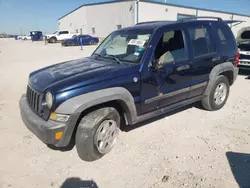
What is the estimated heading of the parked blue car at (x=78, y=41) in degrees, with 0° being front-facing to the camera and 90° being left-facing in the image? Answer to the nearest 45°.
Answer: approximately 90°

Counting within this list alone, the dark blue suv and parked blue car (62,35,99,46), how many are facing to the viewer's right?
0

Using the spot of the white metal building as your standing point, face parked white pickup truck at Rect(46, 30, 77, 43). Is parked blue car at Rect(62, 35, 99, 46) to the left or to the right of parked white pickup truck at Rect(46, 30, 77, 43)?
left

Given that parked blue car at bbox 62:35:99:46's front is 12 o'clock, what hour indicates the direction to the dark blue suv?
The dark blue suv is roughly at 9 o'clock from the parked blue car.

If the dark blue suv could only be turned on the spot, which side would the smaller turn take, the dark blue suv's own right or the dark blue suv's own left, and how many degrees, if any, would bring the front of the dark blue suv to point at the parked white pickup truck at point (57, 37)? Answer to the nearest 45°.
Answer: approximately 135° to the dark blue suv's own right

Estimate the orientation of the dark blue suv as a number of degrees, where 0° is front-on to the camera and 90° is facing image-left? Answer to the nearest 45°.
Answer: approximately 45°

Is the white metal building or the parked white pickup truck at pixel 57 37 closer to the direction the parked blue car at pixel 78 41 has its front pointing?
the parked white pickup truck

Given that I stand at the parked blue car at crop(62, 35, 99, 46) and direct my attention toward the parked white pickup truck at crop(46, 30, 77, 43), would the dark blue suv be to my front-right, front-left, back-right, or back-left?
back-left

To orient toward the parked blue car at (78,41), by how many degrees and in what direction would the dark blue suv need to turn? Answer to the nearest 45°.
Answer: approximately 135° to its right

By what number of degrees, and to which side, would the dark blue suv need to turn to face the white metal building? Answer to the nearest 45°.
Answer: approximately 135° to its right
